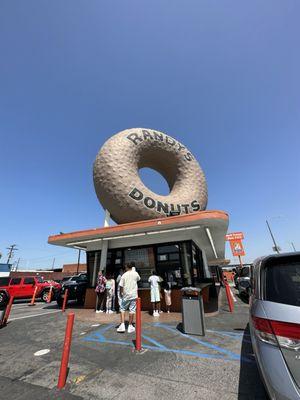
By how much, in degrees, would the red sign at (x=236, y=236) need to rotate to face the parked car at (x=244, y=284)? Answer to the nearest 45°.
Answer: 0° — it already faces it

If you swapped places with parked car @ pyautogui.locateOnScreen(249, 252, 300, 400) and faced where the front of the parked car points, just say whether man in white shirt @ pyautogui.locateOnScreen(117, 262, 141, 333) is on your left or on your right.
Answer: on your left

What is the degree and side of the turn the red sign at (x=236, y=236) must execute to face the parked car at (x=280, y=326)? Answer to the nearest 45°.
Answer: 0° — it already faces it

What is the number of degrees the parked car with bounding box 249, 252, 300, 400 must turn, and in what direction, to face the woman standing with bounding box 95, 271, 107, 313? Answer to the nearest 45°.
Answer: approximately 45° to its left

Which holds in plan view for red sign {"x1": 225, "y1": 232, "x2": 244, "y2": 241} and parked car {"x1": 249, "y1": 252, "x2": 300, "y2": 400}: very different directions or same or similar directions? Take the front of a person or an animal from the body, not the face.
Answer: very different directions

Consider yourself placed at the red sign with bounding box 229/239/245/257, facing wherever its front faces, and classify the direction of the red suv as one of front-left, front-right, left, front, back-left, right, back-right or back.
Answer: front-right

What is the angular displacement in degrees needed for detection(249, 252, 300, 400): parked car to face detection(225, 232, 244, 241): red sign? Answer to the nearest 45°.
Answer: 0° — it already faces it

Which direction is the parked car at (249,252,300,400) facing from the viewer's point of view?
away from the camera

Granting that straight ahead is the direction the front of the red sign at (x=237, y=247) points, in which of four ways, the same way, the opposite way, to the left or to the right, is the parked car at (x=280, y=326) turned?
the opposite way

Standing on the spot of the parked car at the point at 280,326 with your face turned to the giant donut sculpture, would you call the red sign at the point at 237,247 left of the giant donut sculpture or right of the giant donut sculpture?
right

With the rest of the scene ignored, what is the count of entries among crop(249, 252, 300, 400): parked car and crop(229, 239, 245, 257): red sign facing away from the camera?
1

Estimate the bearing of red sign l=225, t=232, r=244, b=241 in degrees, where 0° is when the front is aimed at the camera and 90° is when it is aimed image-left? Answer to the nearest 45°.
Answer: approximately 0°

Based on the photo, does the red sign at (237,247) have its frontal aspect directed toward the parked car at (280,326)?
yes
